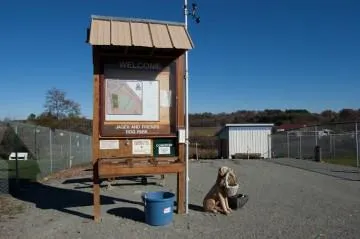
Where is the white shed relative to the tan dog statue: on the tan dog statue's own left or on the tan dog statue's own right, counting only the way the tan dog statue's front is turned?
on the tan dog statue's own left

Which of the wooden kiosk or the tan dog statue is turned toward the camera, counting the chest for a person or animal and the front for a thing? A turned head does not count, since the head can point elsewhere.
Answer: the wooden kiosk

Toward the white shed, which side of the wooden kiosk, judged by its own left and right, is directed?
back

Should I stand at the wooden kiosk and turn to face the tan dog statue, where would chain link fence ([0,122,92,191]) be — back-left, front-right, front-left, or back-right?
back-left

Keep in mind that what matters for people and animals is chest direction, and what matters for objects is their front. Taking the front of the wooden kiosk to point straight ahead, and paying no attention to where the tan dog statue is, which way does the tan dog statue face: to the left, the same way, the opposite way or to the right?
to the left

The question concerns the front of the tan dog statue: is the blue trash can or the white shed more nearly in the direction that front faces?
the white shed

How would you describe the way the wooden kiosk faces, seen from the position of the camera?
facing the viewer

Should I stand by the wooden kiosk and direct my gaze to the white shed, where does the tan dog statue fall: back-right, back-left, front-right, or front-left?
front-right

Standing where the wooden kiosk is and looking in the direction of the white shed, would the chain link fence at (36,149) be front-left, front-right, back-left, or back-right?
front-left

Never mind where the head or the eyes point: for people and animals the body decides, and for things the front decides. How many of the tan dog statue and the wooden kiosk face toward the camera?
1
